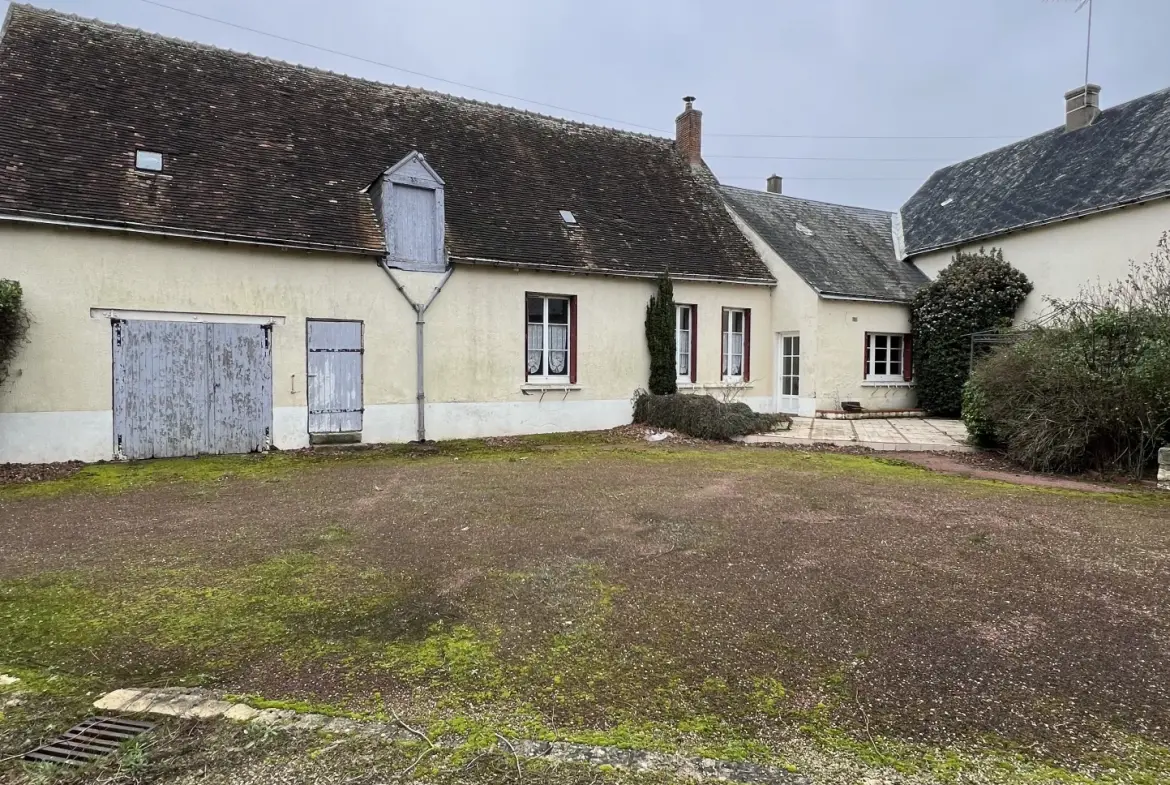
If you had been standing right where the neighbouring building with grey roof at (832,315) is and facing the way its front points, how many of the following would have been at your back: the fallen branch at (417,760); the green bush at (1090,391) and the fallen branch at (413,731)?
0

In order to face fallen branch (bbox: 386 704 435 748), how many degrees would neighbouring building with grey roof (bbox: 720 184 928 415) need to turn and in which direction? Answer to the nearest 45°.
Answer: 0° — it already faces it

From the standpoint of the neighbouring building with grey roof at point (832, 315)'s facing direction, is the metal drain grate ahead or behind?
ahead

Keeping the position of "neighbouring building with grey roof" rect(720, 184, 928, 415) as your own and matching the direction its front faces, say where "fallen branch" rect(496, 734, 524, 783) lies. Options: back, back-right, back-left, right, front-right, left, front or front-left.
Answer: front

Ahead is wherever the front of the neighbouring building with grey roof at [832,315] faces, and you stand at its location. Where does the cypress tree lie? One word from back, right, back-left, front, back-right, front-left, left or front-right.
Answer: front-right

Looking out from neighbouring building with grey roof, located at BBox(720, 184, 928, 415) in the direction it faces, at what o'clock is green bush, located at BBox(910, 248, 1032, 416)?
The green bush is roughly at 9 o'clock from the neighbouring building with grey roof.

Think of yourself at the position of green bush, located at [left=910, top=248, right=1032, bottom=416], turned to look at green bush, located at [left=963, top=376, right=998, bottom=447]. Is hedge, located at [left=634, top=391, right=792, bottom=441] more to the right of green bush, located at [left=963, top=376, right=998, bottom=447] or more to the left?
right

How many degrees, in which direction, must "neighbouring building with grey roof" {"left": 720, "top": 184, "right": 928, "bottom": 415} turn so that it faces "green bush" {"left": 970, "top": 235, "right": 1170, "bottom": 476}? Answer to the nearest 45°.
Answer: approximately 45° to its left

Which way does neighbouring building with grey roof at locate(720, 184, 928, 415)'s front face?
toward the camera

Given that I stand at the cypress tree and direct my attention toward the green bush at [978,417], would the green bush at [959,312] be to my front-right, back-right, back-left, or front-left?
front-left

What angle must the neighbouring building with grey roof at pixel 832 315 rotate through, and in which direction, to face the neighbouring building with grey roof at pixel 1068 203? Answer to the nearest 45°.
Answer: approximately 90° to its left

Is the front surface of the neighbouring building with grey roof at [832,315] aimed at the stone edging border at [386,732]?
yes

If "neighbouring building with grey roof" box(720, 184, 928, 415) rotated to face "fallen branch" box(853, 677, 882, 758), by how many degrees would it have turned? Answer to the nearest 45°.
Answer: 0° — it already faces it

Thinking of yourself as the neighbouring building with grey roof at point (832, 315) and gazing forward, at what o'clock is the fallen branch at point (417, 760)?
The fallen branch is roughly at 12 o'clock from the neighbouring building with grey roof.
